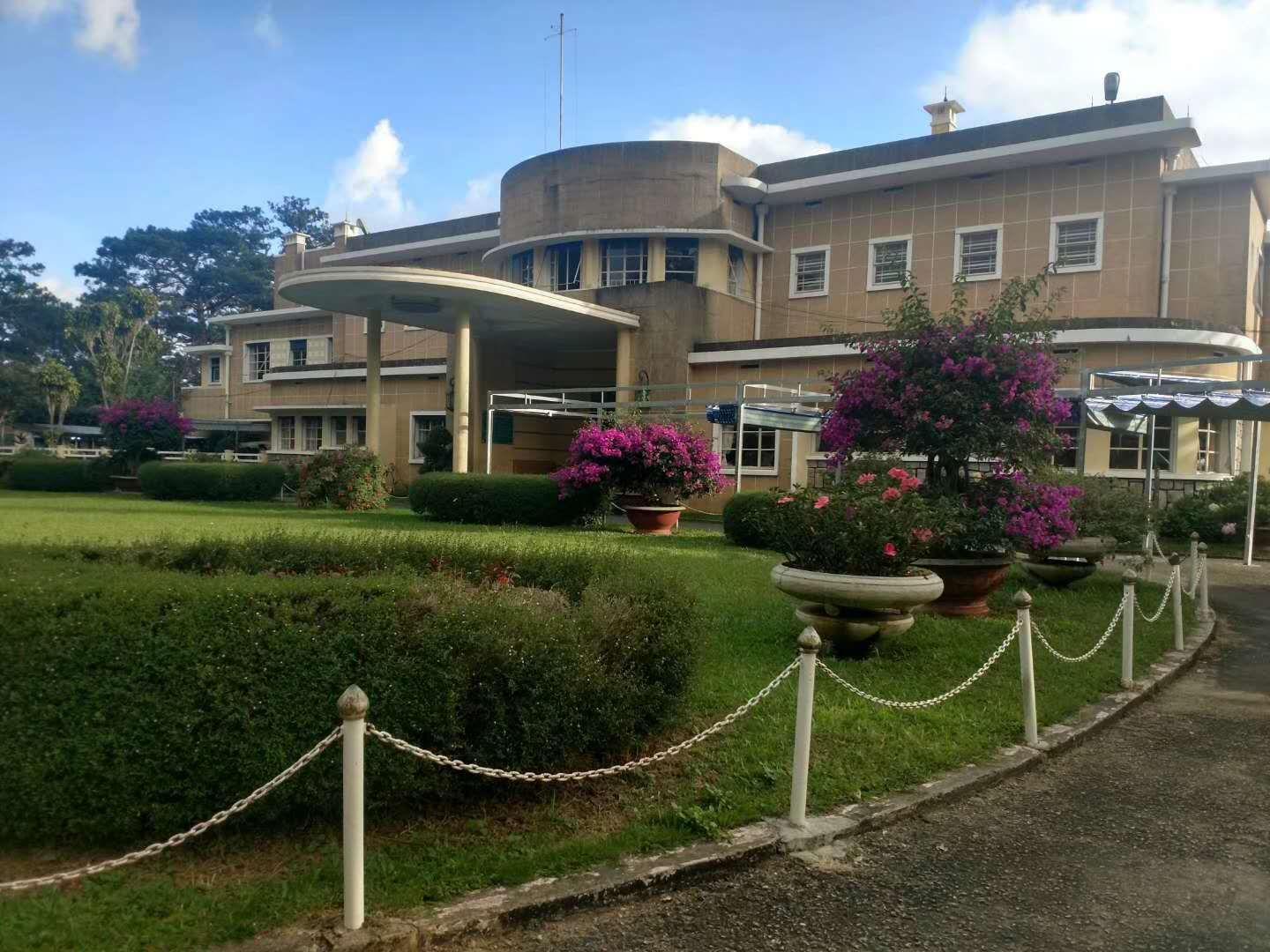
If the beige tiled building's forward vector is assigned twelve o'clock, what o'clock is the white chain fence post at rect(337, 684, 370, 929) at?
The white chain fence post is roughly at 11 o'clock from the beige tiled building.

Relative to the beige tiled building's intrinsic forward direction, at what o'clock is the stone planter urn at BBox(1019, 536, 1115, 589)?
The stone planter urn is roughly at 10 o'clock from the beige tiled building.

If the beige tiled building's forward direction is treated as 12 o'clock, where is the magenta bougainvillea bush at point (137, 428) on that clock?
The magenta bougainvillea bush is roughly at 2 o'clock from the beige tiled building.

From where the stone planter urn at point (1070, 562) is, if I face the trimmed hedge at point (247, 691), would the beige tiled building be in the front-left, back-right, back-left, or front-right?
back-right

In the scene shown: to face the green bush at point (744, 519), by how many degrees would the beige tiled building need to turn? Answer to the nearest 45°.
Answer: approximately 45° to its left

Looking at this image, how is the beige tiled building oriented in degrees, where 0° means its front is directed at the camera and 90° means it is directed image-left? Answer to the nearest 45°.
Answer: approximately 45°

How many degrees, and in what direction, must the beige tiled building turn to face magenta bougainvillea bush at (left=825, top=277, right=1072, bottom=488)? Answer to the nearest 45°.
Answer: approximately 45° to its left

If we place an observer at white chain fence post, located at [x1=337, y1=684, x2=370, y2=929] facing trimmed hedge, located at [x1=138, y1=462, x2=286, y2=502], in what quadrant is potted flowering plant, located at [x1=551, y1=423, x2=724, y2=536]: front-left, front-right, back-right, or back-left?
front-right

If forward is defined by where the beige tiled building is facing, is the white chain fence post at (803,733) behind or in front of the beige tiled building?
in front

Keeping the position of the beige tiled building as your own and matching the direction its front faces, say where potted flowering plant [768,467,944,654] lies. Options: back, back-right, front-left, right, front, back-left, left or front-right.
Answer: front-left

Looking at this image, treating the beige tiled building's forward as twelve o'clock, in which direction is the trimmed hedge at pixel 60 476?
The trimmed hedge is roughly at 2 o'clock from the beige tiled building.

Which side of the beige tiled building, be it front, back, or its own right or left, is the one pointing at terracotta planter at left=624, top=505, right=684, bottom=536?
front

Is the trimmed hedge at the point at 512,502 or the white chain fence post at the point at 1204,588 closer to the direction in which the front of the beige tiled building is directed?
the trimmed hedge

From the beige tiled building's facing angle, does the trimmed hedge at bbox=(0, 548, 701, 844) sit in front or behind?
in front

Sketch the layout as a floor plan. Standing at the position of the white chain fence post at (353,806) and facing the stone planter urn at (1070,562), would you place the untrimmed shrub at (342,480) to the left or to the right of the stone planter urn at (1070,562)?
left

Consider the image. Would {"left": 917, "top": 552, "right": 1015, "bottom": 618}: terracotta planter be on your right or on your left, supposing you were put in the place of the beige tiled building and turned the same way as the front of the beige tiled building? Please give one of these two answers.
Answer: on your left
